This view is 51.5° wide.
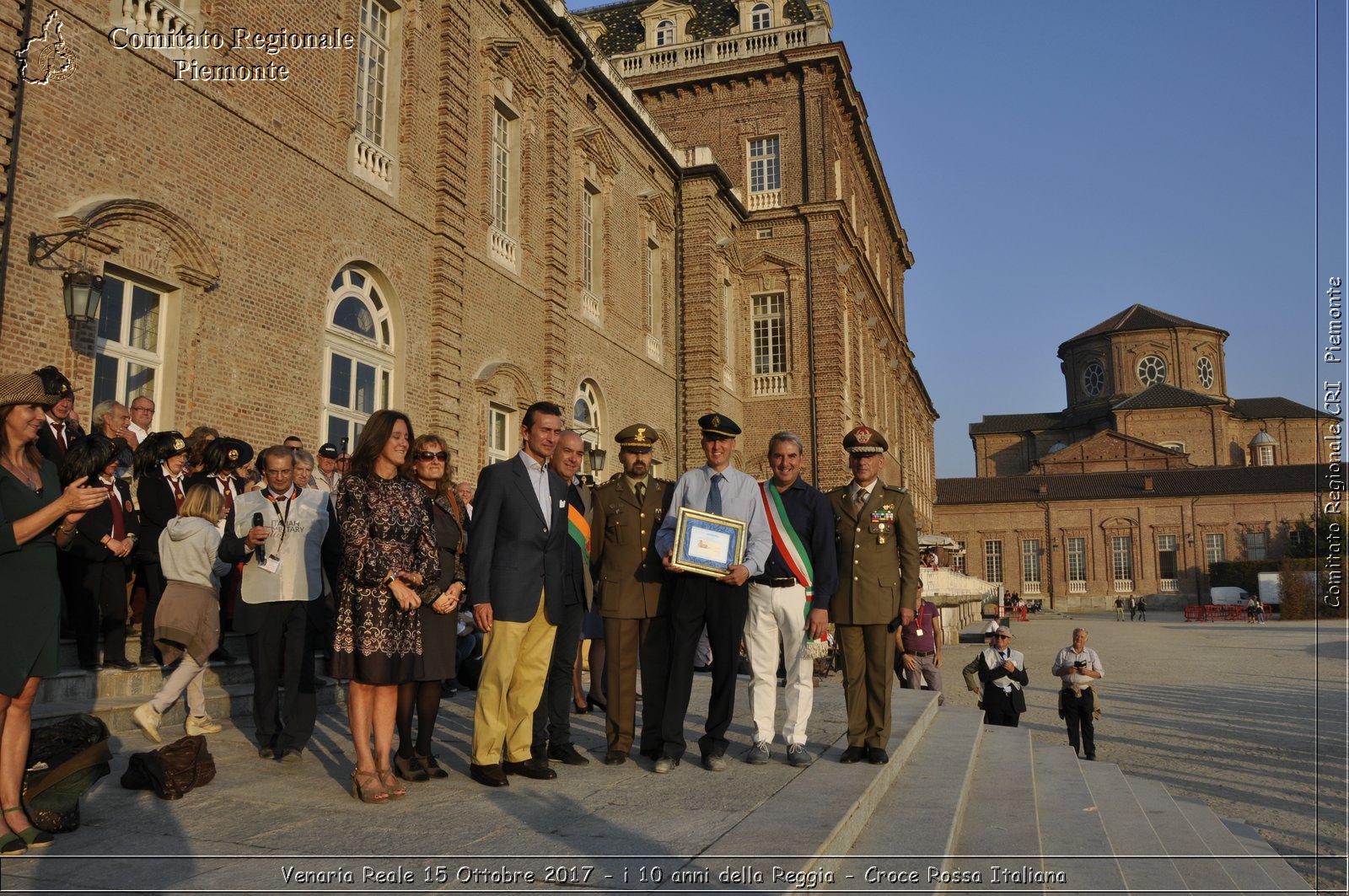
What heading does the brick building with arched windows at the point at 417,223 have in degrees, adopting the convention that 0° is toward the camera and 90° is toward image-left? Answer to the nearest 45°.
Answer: approximately 315°

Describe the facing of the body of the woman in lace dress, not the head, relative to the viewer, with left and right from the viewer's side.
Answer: facing the viewer and to the right of the viewer

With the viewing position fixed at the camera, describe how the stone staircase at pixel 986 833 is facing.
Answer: facing to the right of the viewer

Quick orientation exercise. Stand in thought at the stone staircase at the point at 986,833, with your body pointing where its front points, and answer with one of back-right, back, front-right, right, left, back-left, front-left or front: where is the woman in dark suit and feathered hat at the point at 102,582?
back

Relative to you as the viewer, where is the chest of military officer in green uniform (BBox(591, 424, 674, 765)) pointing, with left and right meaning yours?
facing the viewer

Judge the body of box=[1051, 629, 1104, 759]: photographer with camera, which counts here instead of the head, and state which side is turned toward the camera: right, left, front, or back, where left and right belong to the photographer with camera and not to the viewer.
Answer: front

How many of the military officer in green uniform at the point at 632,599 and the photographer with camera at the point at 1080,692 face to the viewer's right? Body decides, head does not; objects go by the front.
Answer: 0

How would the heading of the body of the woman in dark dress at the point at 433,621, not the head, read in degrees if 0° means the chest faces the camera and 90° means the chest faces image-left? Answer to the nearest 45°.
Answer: approximately 315°
